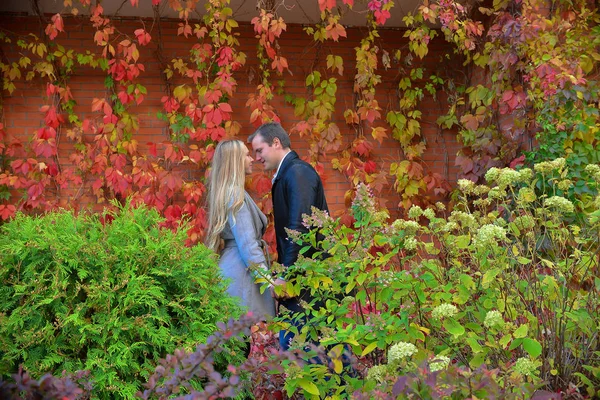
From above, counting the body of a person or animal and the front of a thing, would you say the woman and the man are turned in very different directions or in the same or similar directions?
very different directions

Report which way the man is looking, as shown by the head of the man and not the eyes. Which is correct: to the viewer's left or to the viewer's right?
to the viewer's left

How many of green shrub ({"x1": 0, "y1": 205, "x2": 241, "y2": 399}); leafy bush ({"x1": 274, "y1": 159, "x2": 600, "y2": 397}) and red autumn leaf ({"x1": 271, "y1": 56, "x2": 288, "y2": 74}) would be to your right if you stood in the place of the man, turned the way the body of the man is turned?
1

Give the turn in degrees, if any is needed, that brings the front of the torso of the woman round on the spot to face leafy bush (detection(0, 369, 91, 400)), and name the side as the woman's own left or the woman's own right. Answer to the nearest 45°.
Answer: approximately 90° to the woman's own right

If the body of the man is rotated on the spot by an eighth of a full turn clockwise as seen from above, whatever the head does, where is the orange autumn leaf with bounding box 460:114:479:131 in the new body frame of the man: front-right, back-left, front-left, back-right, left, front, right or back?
right

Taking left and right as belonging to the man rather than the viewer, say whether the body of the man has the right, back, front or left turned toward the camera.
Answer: left

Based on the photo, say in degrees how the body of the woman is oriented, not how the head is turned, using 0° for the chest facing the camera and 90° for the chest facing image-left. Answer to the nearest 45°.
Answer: approximately 270°

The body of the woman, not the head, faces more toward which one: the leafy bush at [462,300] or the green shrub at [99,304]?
the leafy bush

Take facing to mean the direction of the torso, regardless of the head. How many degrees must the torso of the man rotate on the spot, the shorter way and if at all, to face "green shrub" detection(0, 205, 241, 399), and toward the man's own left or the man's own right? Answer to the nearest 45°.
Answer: approximately 45° to the man's own left

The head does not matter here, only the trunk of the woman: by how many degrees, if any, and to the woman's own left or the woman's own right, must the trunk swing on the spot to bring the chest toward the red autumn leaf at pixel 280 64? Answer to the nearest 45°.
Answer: approximately 90° to the woman's own left

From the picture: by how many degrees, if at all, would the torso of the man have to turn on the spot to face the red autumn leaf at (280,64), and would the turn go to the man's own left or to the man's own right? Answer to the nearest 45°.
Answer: approximately 90° to the man's own right

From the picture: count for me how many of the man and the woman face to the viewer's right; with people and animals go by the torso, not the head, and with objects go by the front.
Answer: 1

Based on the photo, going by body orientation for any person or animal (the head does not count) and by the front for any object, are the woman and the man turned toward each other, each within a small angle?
yes

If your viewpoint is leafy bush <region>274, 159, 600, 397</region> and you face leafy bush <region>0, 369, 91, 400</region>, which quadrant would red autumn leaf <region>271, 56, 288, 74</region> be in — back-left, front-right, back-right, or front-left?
back-right

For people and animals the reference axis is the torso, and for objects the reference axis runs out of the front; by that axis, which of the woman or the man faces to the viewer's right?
the woman
